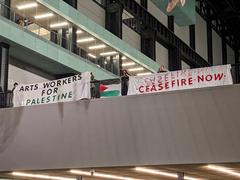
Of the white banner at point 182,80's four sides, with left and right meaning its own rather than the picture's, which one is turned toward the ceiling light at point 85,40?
back

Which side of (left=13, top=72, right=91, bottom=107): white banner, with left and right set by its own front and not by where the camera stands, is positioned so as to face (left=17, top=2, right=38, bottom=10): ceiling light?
back

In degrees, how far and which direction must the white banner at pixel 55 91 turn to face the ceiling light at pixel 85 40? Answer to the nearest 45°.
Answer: approximately 180°

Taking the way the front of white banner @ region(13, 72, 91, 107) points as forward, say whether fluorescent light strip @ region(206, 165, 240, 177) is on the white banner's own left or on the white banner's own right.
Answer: on the white banner's own left

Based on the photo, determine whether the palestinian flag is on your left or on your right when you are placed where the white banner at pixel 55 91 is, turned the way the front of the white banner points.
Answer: on your left

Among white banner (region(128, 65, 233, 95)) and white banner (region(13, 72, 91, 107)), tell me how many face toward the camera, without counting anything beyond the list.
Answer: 2

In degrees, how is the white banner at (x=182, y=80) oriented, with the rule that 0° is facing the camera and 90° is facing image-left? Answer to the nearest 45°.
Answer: approximately 0°

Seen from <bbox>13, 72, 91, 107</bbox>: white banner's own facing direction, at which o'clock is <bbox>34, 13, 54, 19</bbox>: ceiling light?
The ceiling light is roughly at 6 o'clock from the white banner.

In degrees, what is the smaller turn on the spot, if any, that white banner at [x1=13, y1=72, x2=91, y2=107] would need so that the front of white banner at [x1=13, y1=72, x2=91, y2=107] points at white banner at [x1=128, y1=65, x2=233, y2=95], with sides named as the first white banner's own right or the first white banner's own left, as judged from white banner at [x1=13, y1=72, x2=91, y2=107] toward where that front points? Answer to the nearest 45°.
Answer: approximately 45° to the first white banner's own left

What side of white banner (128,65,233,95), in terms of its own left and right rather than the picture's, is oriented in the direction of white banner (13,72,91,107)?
right

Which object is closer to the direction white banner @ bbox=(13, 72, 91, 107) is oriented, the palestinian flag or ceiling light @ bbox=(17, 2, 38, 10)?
the palestinian flag
